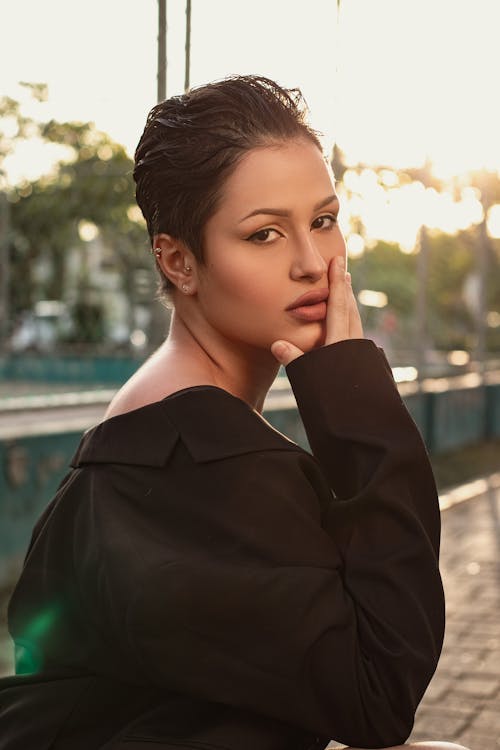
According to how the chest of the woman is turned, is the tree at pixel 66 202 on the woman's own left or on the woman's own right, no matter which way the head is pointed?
on the woman's own left

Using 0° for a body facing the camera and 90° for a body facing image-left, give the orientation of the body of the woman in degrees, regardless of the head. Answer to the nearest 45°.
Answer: approximately 270°

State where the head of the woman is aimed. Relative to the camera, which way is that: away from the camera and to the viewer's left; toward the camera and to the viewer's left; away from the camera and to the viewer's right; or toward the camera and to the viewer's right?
toward the camera and to the viewer's right

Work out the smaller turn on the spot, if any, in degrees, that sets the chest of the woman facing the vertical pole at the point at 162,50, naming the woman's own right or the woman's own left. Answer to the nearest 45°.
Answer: approximately 90° to the woman's own left
